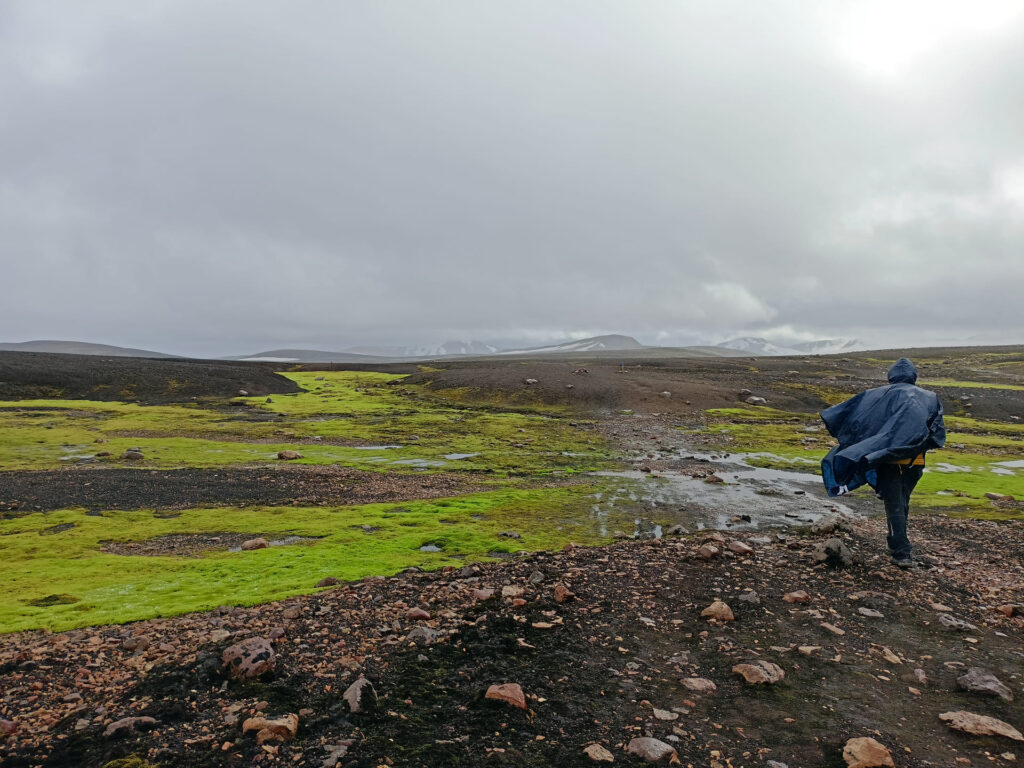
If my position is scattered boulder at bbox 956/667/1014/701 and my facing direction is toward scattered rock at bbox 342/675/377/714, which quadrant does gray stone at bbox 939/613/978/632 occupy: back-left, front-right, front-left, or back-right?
back-right

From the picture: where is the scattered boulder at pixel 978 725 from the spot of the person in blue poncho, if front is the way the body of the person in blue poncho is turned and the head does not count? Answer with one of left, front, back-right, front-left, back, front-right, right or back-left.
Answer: back

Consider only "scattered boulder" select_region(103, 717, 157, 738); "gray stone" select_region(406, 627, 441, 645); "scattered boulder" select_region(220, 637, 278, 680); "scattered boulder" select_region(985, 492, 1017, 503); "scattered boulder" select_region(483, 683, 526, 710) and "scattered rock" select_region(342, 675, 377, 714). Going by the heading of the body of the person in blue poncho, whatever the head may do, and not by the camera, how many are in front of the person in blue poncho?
1

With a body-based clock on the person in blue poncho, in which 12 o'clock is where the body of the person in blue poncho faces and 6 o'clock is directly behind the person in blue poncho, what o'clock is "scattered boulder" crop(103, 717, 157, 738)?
The scattered boulder is roughly at 7 o'clock from the person in blue poncho.

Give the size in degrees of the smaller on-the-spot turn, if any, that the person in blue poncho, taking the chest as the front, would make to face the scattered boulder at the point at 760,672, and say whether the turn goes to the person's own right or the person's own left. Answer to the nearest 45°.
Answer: approximately 180°

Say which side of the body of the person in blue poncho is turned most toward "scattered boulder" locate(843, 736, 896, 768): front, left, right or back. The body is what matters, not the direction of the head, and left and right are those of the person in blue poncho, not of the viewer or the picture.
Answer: back

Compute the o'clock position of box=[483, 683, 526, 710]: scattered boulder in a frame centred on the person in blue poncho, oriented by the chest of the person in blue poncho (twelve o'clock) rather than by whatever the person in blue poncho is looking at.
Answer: The scattered boulder is roughly at 7 o'clock from the person in blue poncho.

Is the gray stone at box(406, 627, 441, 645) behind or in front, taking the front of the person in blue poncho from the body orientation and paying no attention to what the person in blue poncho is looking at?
behind

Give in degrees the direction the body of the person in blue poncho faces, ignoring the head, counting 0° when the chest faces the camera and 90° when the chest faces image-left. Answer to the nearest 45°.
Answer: approximately 180°

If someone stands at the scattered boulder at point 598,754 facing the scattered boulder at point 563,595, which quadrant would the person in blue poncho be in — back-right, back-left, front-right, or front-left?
front-right

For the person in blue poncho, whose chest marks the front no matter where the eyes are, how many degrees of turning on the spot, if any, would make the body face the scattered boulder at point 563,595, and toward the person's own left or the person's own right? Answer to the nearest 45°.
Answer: approximately 135° to the person's own left

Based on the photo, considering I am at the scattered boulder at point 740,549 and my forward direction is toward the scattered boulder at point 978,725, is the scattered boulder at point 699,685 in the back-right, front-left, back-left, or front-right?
front-right

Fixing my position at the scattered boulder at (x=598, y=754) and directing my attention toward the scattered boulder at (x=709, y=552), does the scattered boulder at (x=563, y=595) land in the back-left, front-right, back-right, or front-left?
front-left

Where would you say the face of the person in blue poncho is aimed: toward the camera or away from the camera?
away from the camera

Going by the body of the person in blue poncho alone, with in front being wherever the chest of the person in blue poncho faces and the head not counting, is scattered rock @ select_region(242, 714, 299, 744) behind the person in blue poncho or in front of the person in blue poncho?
behind
